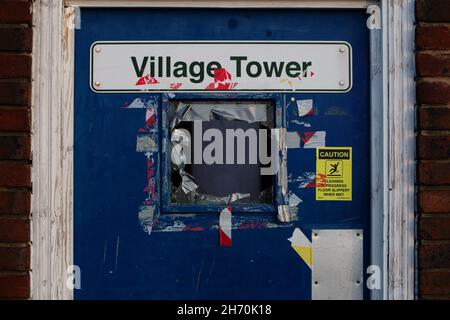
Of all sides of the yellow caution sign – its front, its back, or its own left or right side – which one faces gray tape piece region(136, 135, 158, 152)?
right

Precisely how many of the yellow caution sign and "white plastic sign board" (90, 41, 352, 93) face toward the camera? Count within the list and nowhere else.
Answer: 2

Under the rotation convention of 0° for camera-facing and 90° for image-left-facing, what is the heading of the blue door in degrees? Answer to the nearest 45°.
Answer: approximately 0°

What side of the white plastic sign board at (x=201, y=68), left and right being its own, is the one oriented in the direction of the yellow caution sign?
left

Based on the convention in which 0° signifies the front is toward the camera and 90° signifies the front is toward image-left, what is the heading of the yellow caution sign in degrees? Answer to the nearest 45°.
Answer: approximately 0°
